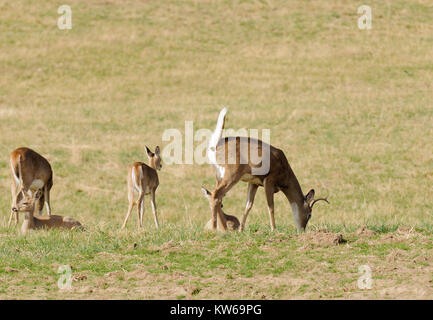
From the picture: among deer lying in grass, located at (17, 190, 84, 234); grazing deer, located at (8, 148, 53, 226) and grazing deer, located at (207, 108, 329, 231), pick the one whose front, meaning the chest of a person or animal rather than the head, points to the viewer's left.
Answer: the deer lying in grass

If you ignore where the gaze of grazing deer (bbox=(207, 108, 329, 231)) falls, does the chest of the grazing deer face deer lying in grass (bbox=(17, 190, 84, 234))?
no

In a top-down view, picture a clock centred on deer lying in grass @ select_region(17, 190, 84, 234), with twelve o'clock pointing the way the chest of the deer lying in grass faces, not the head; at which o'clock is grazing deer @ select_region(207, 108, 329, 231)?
The grazing deer is roughly at 7 o'clock from the deer lying in grass.

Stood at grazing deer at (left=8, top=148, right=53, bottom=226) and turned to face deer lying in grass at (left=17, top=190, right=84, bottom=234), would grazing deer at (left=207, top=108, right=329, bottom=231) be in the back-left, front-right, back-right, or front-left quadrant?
front-left

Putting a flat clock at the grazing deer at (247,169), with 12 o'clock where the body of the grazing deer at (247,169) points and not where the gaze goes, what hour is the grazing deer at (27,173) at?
the grazing deer at (27,173) is roughly at 7 o'clock from the grazing deer at (247,169).

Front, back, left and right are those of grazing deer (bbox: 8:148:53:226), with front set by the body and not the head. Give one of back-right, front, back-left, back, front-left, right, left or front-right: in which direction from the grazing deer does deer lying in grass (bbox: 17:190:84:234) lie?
back-right

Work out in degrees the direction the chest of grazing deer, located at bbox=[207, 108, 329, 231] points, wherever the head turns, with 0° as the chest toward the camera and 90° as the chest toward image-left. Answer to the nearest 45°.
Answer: approximately 270°

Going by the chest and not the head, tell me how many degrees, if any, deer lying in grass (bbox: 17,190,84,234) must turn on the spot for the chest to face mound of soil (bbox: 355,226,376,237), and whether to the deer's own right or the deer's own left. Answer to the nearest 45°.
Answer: approximately 135° to the deer's own left

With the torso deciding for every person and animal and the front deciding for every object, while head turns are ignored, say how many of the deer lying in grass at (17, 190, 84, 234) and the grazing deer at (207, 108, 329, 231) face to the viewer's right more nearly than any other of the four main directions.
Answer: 1

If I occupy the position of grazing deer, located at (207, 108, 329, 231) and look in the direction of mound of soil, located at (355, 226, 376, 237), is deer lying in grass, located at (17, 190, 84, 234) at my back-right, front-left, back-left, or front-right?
back-right

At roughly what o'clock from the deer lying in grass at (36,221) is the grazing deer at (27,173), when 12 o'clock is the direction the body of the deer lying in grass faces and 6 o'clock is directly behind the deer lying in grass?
The grazing deer is roughly at 3 o'clock from the deer lying in grass.

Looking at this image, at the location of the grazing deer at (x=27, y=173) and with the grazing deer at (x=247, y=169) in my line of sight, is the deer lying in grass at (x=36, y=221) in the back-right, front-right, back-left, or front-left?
front-right

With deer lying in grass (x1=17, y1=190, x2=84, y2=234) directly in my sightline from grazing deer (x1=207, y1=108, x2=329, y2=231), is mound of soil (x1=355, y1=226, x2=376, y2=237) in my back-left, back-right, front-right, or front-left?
back-left

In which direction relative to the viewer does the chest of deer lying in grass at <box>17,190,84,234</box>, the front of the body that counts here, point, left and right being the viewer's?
facing to the left of the viewer
